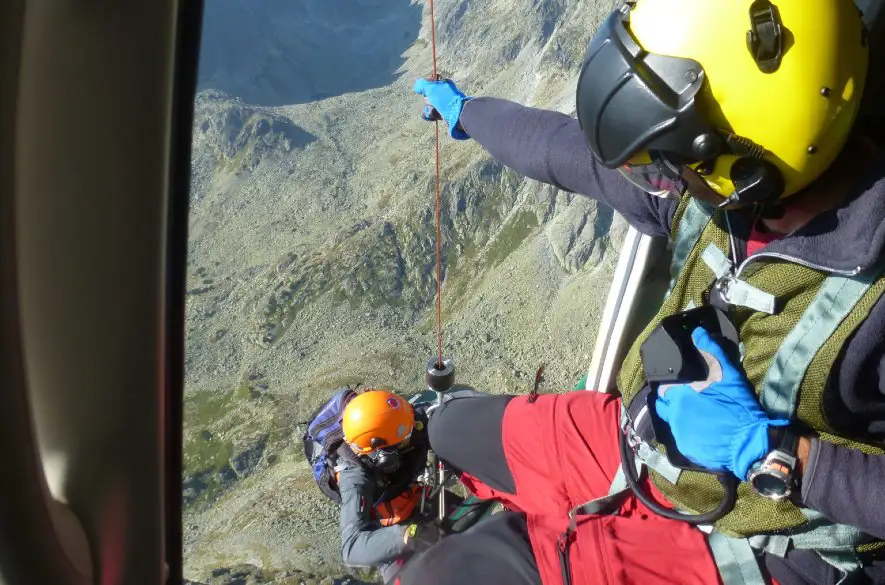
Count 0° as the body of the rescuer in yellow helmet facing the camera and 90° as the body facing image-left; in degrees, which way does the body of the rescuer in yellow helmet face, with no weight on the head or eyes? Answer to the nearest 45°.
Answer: approximately 45°

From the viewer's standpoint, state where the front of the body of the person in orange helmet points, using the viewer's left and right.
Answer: facing the viewer and to the right of the viewer
